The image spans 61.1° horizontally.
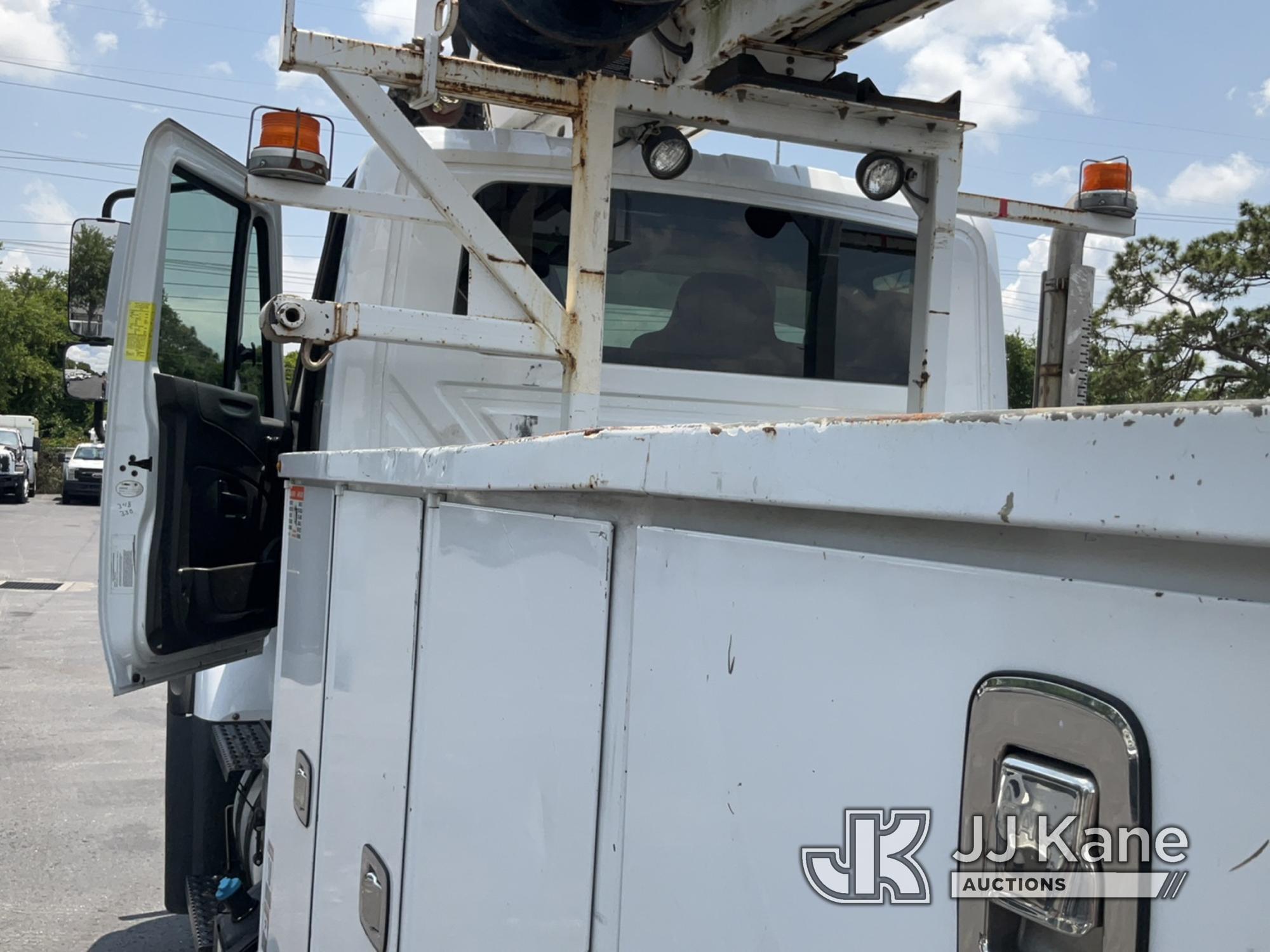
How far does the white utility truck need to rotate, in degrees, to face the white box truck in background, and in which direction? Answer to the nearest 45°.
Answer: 0° — it already faces it

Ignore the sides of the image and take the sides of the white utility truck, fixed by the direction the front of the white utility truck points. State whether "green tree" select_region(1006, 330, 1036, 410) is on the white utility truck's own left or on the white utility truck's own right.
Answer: on the white utility truck's own right

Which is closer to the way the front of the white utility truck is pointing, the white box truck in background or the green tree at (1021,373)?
the white box truck in background

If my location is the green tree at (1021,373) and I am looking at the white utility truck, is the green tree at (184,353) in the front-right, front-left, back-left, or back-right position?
front-right

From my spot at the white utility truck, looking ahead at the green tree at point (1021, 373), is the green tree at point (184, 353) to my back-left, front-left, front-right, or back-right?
front-left

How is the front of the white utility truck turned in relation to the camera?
facing away from the viewer and to the left of the viewer

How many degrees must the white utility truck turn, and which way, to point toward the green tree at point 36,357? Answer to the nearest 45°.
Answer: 0° — it already faces it

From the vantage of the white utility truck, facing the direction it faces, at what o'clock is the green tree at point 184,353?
The green tree is roughly at 12 o'clock from the white utility truck.
